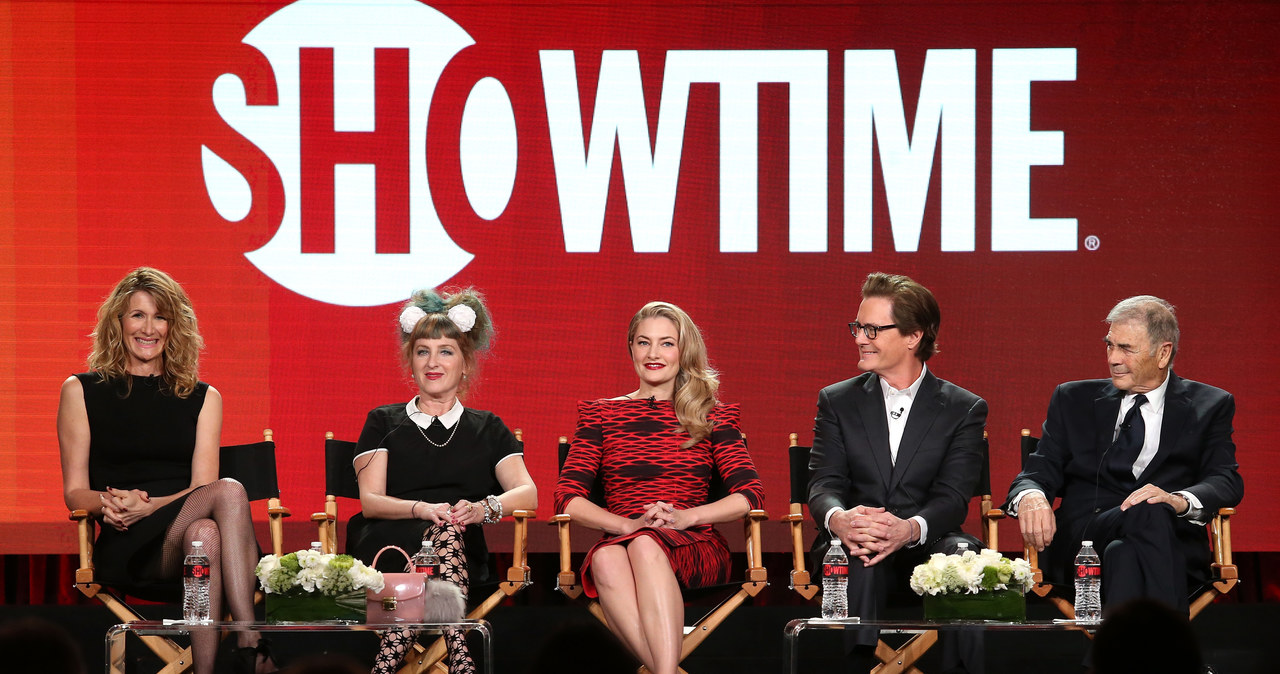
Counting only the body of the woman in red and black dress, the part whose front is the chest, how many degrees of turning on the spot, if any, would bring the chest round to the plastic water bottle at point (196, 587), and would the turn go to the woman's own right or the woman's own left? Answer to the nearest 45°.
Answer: approximately 45° to the woman's own right

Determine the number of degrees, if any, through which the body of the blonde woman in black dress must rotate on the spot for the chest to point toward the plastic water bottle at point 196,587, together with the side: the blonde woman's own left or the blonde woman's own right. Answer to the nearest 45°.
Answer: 0° — they already face it

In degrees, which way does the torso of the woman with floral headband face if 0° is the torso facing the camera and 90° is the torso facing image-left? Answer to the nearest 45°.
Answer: approximately 0°

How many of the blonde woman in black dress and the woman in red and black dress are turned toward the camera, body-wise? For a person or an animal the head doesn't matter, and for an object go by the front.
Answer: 2

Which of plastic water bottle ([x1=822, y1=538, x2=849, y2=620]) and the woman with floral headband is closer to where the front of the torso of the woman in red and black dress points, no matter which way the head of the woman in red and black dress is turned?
the plastic water bottle

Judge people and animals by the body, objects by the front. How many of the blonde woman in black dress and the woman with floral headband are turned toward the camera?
2

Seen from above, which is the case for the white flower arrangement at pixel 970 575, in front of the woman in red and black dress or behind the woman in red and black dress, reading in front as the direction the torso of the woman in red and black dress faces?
in front

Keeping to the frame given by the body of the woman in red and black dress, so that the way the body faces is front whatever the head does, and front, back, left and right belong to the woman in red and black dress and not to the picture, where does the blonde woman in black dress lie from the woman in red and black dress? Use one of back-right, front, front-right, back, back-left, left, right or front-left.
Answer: right

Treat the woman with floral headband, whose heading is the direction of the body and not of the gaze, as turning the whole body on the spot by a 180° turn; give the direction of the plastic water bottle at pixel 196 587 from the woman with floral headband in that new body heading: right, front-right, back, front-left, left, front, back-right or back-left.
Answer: back-left

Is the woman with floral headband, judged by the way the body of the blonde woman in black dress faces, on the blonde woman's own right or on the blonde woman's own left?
on the blonde woman's own left

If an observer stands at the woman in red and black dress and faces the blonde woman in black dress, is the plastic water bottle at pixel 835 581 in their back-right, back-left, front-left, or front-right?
back-left
